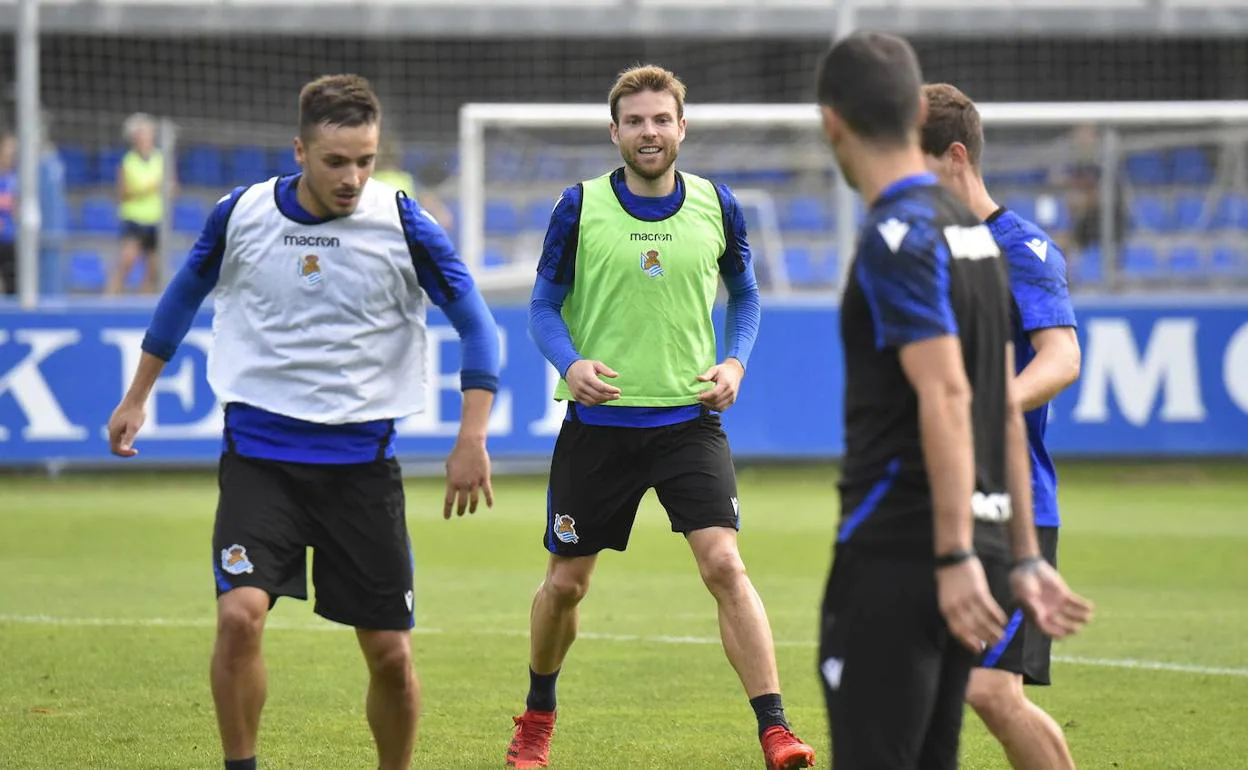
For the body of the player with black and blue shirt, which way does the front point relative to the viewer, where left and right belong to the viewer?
facing away from the viewer and to the left of the viewer

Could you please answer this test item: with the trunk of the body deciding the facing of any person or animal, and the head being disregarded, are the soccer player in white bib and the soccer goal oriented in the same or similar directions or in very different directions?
same or similar directions

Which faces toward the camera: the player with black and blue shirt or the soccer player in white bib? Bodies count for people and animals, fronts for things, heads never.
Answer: the soccer player in white bib

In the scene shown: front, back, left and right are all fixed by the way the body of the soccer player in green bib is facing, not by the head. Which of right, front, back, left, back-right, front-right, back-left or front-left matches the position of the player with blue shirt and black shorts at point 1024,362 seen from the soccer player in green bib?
front-left

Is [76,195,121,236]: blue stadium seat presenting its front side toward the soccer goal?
no

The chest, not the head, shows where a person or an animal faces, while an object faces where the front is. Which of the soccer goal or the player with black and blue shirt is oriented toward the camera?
the soccer goal

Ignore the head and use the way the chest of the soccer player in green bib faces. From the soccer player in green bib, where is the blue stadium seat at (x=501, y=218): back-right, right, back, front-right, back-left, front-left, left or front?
back

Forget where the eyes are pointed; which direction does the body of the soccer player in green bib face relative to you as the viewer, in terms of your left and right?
facing the viewer

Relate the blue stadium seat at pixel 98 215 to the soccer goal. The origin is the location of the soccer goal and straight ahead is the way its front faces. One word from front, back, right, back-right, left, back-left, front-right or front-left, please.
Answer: right

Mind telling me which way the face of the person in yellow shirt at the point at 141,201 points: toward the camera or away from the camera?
toward the camera

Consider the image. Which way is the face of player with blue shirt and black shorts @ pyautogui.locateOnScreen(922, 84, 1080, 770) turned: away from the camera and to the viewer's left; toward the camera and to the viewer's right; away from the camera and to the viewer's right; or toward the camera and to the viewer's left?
away from the camera and to the viewer's left

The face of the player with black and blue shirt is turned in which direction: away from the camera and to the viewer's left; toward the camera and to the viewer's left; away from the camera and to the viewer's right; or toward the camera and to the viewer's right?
away from the camera and to the viewer's left

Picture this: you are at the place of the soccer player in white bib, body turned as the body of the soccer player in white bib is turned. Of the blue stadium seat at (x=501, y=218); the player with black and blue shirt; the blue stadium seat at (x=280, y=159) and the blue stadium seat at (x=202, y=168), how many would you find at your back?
3

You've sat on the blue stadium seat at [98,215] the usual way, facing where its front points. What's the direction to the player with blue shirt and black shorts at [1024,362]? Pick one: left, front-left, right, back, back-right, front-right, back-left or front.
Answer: front

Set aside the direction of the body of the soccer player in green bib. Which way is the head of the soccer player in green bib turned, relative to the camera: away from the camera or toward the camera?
toward the camera

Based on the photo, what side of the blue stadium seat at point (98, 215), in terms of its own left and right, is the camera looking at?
front
